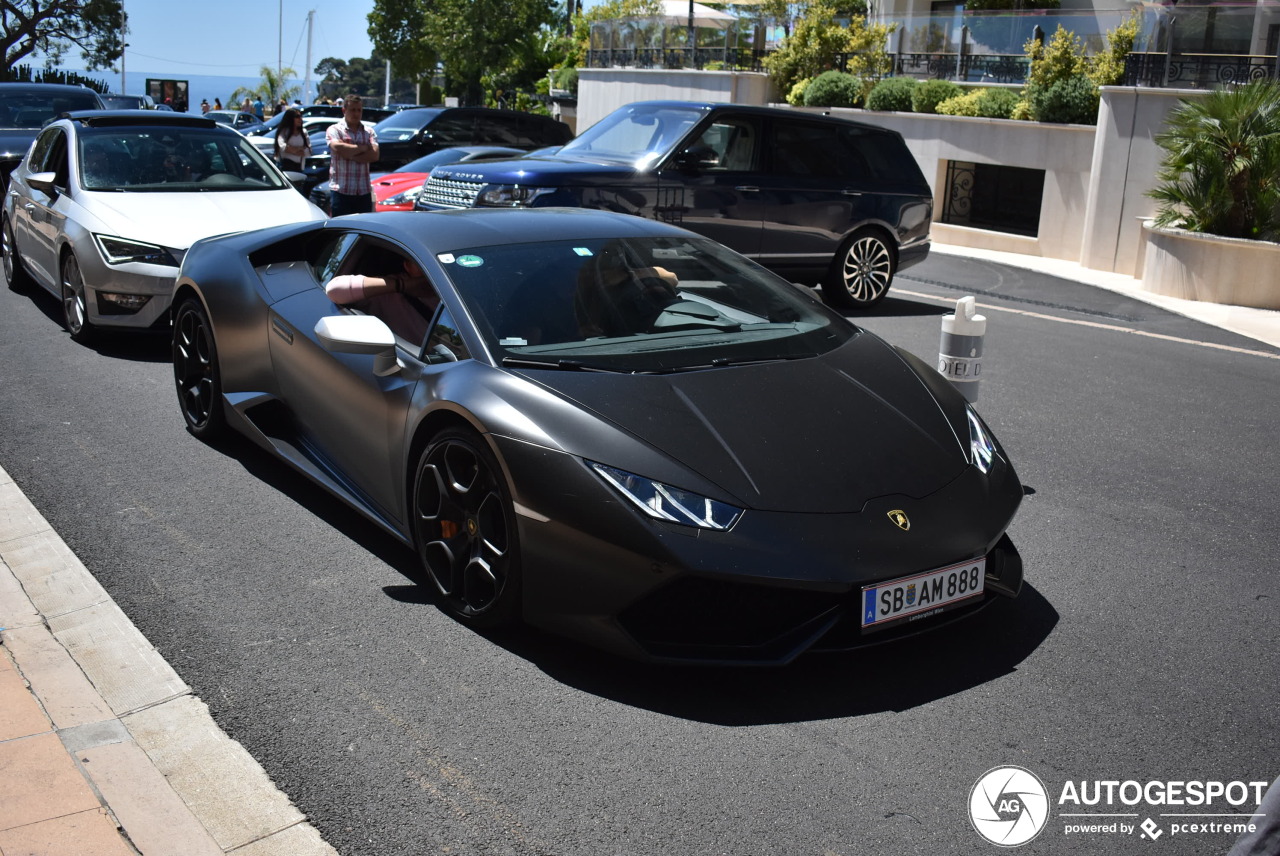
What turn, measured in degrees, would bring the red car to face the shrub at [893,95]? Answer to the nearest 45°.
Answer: approximately 180°

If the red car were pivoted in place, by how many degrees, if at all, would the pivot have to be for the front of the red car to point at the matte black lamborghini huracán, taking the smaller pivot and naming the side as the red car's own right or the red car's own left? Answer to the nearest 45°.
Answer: approximately 45° to the red car's own left

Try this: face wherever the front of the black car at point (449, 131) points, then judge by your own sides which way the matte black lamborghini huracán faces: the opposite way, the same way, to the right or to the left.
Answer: to the left

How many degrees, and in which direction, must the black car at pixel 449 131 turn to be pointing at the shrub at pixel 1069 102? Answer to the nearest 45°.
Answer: approximately 135° to its left

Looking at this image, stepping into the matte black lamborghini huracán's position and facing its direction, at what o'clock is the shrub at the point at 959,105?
The shrub is roughly at 8 o'clock from the matte black lamborghini huracán.

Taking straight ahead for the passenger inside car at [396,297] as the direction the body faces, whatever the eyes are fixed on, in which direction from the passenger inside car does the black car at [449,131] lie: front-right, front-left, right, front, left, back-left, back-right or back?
back-left

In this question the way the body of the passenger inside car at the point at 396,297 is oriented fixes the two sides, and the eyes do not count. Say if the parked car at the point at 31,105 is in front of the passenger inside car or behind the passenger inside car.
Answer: behind

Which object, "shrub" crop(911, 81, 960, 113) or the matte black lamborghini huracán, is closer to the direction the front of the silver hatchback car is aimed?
the matte black lamborghini huracán

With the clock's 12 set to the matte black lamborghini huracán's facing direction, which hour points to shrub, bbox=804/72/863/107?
The shrub is roughly at 8 o'clock from the matte black lamborghini huracán.

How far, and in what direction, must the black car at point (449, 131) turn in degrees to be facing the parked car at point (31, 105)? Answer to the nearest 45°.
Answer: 0° — it already faces it
